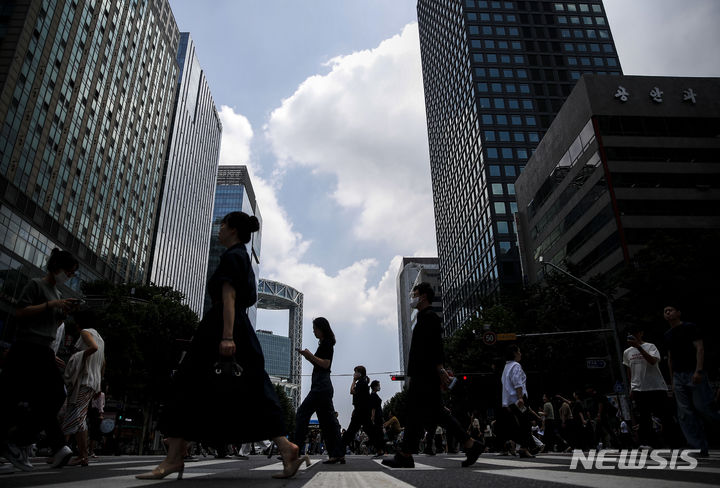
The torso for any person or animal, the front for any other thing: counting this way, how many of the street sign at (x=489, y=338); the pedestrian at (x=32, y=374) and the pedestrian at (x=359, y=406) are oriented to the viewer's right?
1

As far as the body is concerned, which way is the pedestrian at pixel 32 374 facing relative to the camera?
to the viewer's right

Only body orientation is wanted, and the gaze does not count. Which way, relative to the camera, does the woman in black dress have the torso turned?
to the viewer's left

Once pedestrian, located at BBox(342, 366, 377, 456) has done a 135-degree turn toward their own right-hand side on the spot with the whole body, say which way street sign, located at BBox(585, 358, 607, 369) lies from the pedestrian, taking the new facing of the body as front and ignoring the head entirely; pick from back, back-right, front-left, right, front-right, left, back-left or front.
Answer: front

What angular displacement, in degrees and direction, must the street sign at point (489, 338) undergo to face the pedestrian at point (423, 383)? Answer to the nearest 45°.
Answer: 0° — it already faces them

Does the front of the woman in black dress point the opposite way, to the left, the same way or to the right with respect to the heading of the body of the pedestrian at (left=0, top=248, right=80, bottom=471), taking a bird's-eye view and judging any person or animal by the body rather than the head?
the opposite way

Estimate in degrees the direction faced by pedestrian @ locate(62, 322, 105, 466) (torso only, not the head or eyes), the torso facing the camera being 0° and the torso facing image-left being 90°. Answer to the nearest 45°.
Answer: approximately 90°

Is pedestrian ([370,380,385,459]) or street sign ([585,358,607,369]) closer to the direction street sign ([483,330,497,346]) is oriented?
the pedestrian

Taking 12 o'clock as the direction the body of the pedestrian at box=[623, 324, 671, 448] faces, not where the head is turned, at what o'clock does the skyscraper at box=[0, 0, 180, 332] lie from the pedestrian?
The skyscraper is roughly at 2 o'clock from the pedestrian.

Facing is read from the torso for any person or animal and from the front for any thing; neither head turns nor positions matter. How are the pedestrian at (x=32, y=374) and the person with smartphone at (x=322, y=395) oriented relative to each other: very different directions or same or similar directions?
very different directions

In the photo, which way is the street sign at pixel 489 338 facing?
toward the camera

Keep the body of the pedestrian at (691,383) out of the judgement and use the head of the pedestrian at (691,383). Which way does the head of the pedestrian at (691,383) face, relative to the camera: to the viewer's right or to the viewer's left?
to the viewer's left

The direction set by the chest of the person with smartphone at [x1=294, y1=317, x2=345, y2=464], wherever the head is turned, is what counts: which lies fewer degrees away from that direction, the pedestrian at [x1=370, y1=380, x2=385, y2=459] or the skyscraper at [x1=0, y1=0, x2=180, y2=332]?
the skyscraper

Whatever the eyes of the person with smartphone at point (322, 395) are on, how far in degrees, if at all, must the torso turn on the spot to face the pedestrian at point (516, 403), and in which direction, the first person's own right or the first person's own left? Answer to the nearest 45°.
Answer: approximately 135° to the first person's own right

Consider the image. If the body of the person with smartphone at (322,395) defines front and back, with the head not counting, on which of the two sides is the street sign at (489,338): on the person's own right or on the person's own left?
on the person's own right

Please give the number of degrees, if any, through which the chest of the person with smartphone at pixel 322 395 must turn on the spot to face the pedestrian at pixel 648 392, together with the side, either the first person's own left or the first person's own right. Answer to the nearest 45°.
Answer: approximately 180°
